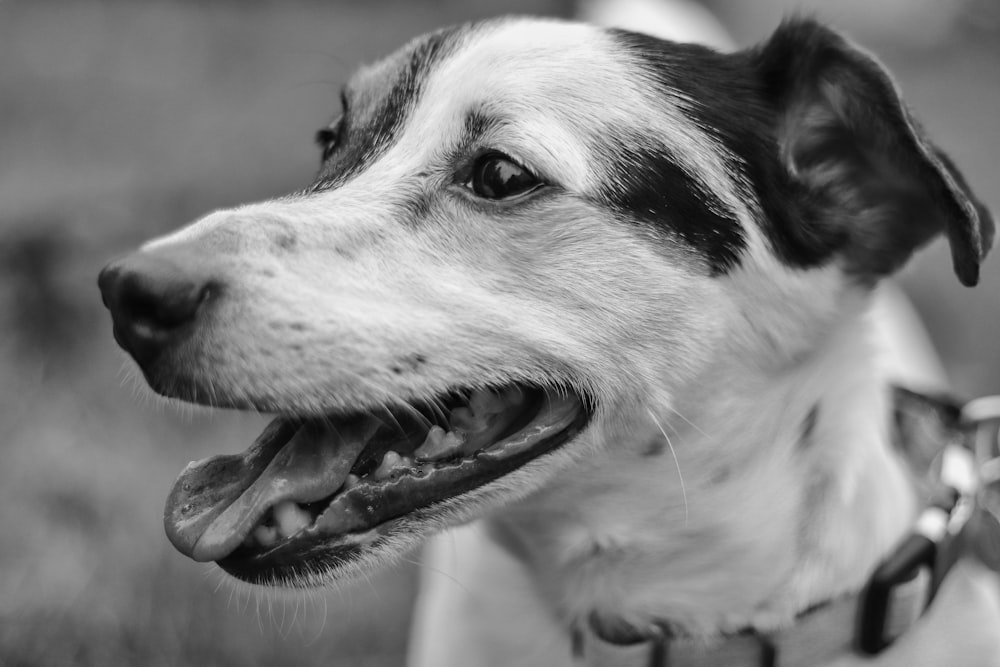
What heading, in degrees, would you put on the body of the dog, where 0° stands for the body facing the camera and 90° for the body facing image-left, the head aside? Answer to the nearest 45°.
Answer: approximately 45°
